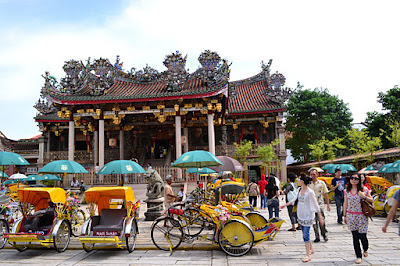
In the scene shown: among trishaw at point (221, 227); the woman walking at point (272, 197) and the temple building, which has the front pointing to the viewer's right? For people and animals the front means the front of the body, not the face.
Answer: the trishaw

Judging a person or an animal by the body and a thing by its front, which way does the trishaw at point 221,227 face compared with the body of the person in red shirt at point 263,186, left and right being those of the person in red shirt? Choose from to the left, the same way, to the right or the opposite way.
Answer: to the right

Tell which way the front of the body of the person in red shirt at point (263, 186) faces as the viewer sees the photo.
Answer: away from the camera

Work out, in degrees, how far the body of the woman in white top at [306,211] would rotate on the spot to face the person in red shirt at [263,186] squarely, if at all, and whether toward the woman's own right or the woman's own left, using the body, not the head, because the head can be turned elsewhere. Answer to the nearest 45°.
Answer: approximately 135° to the woman's own right

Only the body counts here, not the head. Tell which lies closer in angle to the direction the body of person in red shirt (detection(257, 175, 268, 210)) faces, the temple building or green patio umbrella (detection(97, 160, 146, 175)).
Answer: the temple building

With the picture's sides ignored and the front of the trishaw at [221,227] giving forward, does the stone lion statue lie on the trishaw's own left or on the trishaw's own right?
on the trishaw's own left

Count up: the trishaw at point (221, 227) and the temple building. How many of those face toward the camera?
1

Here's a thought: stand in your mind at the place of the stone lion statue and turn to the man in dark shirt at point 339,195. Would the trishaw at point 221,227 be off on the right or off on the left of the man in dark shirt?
right

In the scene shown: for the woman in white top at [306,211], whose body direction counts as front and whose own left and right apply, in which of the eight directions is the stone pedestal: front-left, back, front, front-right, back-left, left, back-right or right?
right

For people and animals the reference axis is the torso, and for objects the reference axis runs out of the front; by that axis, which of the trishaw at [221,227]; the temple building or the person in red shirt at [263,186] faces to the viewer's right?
the trishaw

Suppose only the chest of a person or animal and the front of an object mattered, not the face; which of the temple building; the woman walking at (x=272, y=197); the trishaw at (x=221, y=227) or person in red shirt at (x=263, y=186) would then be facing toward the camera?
the temple building

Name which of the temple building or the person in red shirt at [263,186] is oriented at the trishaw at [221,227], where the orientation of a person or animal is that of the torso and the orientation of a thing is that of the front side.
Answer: the temple building

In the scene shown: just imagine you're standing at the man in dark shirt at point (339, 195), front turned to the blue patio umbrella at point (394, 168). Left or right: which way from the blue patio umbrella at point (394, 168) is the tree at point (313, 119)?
left
